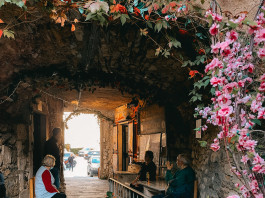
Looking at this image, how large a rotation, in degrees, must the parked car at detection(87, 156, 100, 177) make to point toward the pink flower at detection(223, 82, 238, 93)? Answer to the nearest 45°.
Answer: approximately 45° to its left

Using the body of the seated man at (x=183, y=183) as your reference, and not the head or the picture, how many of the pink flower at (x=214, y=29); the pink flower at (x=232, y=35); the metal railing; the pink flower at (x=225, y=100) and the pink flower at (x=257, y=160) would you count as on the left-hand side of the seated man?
4

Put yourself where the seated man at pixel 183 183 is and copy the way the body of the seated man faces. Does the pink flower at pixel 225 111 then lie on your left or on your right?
on your left

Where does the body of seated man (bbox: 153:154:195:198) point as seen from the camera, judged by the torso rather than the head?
to the viewer's left

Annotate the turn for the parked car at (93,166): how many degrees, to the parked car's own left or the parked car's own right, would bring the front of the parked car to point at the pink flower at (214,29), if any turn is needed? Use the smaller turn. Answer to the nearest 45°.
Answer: approximately 45° to the parked car's own left

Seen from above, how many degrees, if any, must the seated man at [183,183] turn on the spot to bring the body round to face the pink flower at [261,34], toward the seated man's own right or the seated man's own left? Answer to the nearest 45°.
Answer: approximately 90° to the seated man's own left

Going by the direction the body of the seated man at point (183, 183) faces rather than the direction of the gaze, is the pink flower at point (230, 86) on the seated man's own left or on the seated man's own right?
on the seated man's own left

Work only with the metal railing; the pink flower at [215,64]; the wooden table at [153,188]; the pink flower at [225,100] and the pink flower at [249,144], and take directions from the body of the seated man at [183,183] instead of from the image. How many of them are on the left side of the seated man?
3

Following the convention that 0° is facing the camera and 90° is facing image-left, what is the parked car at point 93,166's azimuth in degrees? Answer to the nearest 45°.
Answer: approximately 45°
